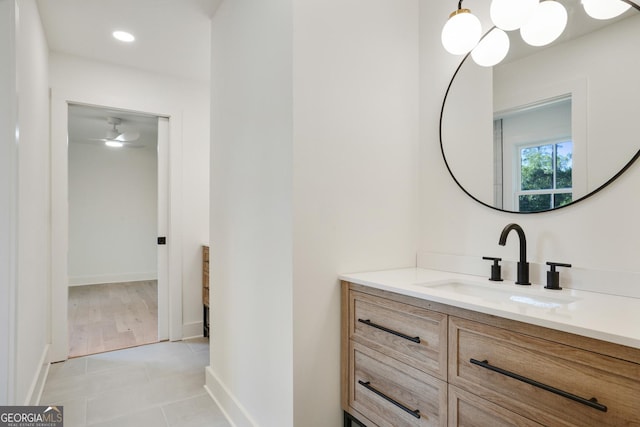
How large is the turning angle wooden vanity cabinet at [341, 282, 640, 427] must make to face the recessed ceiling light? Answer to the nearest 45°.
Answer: approximately 45° to its right

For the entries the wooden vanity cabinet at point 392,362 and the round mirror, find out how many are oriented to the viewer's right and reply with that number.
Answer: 0

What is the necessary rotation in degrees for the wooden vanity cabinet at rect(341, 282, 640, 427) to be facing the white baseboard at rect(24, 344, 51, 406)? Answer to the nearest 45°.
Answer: approximately 45° to its right

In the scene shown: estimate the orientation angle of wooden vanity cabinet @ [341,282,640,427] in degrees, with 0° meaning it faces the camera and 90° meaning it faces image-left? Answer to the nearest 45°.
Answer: approximately 45°

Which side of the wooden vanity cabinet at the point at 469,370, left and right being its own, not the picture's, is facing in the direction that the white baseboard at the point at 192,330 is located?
right

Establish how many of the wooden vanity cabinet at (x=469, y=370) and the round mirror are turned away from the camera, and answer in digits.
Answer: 0

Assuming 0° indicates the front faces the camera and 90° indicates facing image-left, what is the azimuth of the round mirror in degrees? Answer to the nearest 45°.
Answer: approximately 45°

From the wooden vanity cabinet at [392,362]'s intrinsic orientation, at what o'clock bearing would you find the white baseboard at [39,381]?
The white baseboard is roughly at 2 o'clock from the wooden vanity cabinet.
